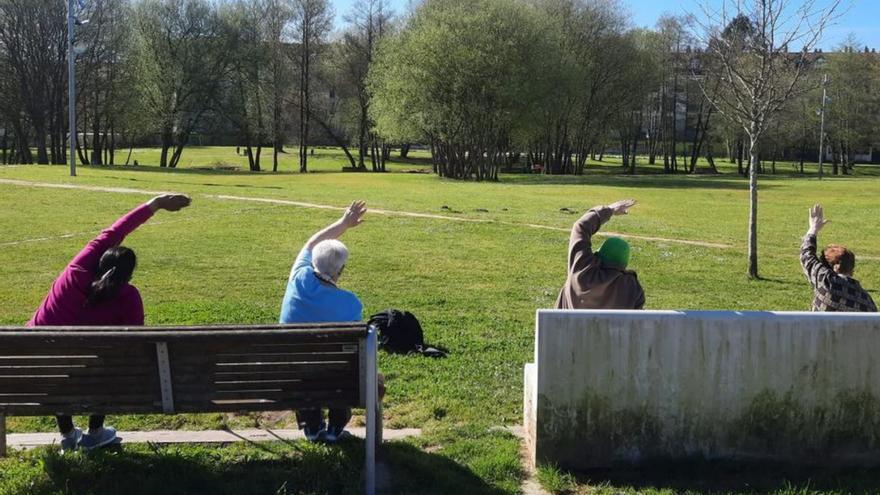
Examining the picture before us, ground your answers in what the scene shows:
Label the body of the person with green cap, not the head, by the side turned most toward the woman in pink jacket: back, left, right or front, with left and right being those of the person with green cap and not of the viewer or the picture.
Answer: left

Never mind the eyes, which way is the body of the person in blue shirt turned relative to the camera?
away from the camera

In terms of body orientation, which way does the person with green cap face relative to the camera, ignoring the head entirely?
away from the camera

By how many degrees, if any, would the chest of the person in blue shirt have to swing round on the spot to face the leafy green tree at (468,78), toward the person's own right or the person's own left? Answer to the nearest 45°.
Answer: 0° — they already face it

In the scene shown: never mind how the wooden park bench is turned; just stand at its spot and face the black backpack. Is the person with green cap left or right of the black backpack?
right

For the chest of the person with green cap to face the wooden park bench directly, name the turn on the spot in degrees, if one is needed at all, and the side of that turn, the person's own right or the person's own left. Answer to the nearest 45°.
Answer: approximately 135° to the person's own left

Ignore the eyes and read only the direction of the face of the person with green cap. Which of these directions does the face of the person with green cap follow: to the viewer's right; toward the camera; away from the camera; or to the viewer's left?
away from the camera

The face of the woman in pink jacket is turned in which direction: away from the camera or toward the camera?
away from the camera

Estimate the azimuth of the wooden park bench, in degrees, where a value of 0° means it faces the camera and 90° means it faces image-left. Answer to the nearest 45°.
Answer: approximately 180°
